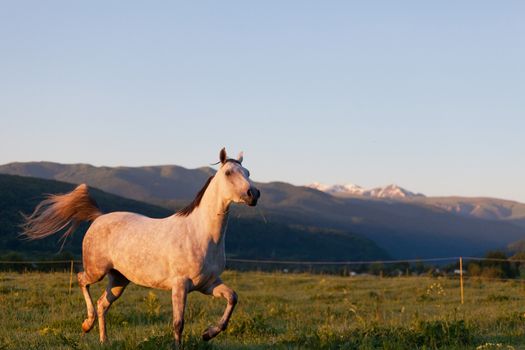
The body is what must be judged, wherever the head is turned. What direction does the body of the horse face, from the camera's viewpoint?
to the viewer's right
